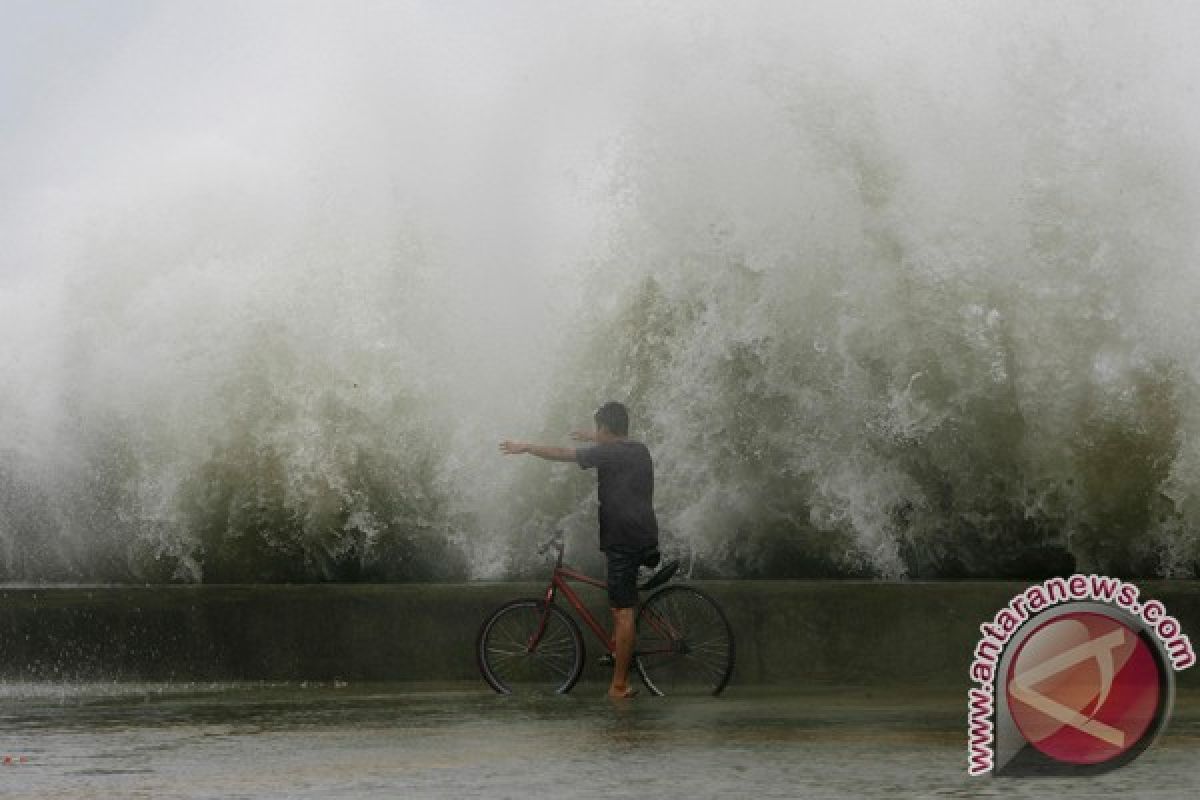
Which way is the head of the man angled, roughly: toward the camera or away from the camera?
away from the camera

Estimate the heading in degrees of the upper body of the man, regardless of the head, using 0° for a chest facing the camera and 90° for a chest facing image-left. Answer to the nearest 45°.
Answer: approximately 135°
